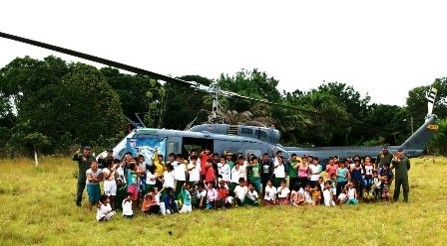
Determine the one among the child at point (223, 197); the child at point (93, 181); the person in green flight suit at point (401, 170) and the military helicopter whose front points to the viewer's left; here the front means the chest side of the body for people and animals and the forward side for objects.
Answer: the military helicopter

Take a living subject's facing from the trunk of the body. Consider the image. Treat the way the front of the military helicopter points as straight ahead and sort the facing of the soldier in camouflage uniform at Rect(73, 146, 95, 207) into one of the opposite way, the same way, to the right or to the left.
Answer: to the left

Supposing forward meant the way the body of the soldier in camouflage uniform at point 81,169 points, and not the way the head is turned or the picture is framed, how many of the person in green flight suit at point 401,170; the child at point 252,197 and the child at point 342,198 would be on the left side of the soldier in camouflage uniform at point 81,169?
3

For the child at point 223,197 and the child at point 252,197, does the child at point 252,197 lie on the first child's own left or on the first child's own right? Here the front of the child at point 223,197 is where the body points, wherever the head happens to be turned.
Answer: on the first child's own left

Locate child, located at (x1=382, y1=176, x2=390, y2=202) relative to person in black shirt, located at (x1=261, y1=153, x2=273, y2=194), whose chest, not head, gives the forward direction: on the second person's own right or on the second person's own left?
on the second person's own left

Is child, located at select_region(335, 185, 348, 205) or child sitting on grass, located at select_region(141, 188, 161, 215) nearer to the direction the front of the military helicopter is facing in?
the child sitting on grass

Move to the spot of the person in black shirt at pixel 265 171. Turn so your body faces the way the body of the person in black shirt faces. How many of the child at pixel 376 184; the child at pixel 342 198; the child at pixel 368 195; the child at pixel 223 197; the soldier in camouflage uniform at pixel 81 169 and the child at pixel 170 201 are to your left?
3

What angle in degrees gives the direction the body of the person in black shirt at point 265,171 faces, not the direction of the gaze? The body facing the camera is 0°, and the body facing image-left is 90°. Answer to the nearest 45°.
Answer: approximately 0°

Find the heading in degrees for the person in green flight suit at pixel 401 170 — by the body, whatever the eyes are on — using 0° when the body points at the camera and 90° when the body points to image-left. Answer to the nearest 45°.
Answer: approximately 0°

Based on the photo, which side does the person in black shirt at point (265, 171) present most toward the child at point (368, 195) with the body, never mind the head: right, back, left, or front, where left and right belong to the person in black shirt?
left

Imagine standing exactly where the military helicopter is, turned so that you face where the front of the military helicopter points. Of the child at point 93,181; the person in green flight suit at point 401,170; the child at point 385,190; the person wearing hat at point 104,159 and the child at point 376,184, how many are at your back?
3

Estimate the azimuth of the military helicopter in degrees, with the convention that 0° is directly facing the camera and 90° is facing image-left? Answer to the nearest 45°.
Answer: approximately 90°

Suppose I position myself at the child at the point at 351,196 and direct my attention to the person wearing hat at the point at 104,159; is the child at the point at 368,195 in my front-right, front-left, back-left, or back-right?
back-right

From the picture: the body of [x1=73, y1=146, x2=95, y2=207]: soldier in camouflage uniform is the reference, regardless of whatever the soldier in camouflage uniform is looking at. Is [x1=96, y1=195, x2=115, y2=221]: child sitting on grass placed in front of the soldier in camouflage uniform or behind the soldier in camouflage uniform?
in front

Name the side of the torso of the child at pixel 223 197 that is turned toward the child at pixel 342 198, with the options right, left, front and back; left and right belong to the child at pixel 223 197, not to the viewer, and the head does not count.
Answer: left
